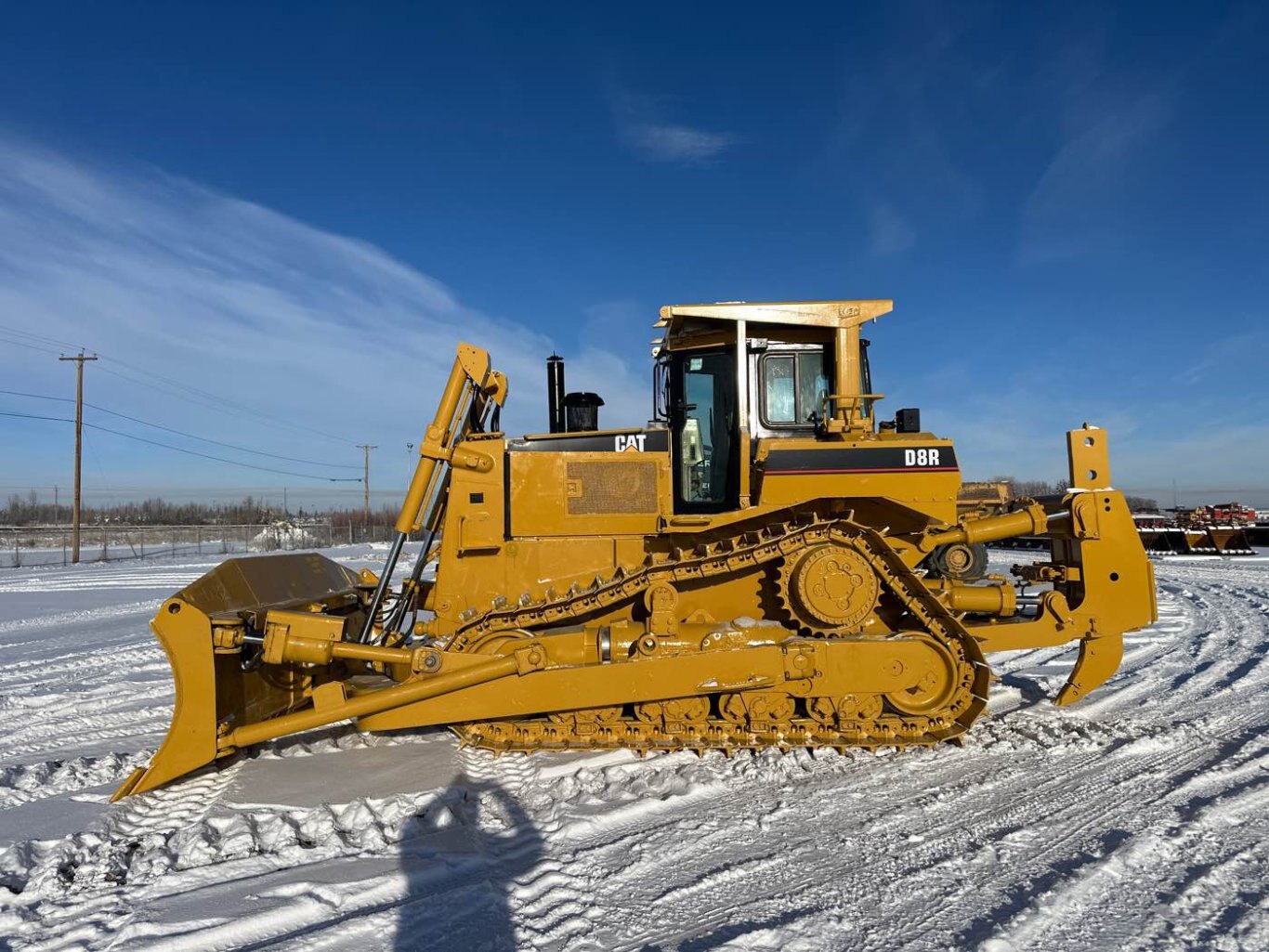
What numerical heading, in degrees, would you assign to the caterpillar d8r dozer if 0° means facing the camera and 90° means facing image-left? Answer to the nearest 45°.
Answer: approximately 90°
